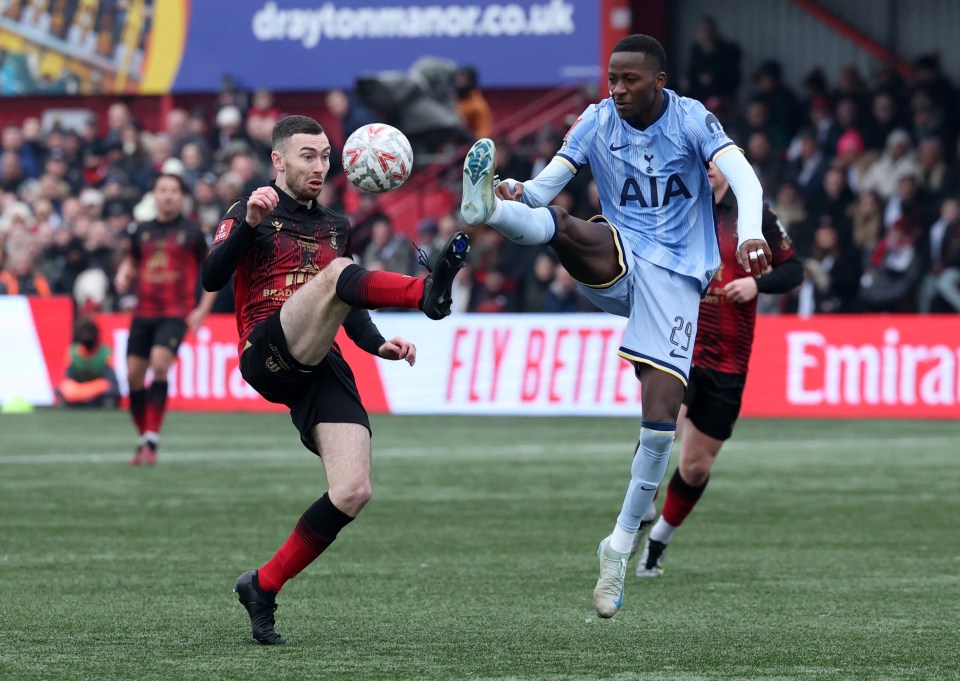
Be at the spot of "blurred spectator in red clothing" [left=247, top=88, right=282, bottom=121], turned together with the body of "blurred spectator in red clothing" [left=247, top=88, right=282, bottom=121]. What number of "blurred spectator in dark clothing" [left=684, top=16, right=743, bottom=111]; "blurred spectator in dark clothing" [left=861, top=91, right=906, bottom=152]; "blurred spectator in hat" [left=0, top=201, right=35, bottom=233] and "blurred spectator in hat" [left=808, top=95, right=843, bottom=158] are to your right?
1

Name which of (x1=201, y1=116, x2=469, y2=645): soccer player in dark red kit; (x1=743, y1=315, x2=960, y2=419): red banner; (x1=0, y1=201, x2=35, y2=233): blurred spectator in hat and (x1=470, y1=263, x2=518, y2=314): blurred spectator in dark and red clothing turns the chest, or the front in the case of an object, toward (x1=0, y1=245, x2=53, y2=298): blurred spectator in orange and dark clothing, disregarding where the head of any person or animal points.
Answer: (x1=0, y1=201, x2=35, y2=233): blurred spectator in hat

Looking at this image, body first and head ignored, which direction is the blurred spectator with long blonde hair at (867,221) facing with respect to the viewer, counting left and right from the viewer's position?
facing the viewer

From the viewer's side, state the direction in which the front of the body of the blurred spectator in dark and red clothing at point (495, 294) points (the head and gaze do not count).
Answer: toward the camera

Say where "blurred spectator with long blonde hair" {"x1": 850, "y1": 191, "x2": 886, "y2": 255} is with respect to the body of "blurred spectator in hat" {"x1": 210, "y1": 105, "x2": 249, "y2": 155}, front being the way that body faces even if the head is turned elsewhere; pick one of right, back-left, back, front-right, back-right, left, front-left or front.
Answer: front-left

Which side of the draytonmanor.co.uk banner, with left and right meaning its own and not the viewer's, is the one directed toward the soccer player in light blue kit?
front

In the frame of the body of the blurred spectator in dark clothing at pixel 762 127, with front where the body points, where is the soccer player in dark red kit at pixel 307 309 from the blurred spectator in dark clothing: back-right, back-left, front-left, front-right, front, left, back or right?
front

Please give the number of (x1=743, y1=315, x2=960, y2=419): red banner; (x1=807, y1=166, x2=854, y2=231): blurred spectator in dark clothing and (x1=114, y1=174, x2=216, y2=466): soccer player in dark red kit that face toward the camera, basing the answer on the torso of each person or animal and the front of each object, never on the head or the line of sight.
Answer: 3

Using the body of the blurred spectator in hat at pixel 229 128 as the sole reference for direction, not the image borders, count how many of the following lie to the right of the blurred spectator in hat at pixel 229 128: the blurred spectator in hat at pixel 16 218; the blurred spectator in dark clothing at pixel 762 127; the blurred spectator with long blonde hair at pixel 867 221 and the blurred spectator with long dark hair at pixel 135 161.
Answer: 2

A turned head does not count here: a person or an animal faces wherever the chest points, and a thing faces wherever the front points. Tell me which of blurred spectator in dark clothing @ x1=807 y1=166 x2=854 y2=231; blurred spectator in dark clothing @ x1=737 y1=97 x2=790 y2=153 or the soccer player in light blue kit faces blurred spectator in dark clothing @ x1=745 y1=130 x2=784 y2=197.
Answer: blurred spectator in dark clothing @ x1=737 y1=97 x2=790 y2=153

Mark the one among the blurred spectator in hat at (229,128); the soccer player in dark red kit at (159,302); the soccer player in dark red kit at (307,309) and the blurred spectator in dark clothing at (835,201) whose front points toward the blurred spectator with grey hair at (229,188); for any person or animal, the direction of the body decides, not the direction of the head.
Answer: the blurred spectator in hat at (229,128)

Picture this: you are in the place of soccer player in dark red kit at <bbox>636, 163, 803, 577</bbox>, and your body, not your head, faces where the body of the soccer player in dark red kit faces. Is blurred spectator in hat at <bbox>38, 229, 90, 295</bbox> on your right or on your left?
on your right

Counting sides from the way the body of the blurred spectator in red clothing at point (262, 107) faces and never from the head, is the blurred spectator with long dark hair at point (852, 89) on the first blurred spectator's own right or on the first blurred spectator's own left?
on the first blurred spectator's own left

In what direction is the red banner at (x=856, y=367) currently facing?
toward the camera
